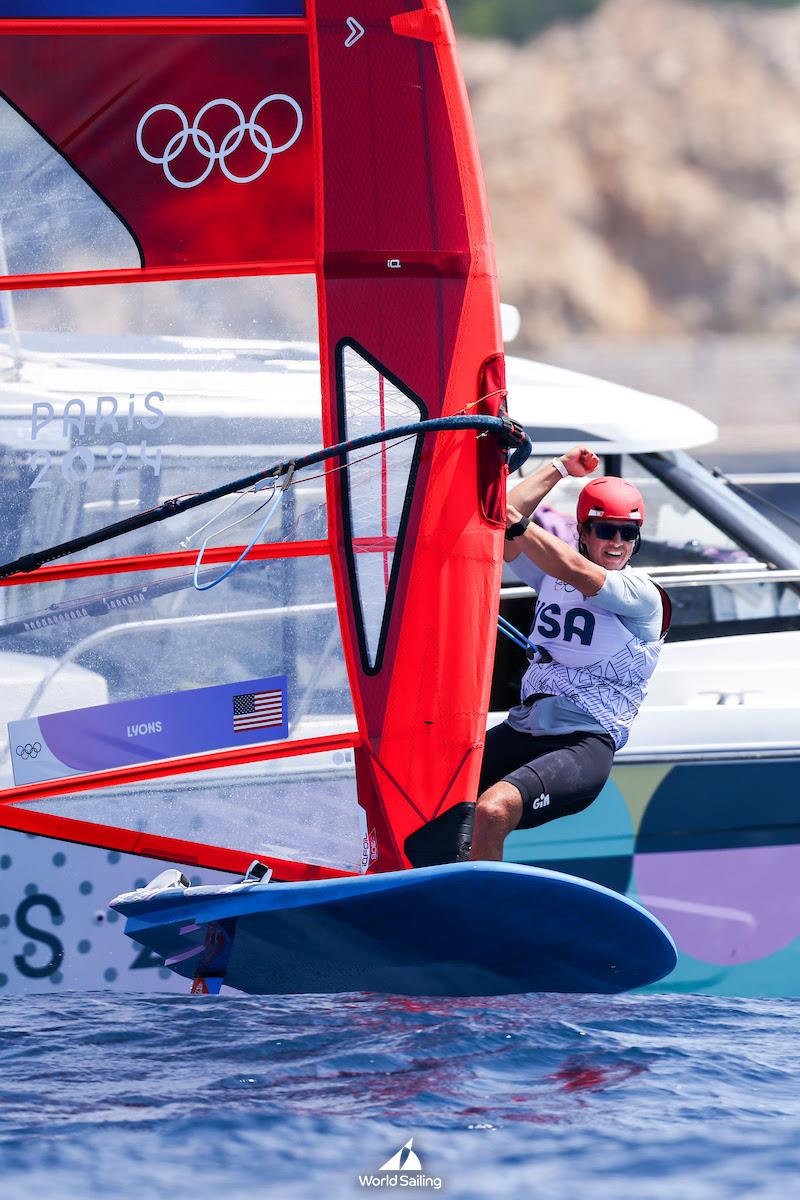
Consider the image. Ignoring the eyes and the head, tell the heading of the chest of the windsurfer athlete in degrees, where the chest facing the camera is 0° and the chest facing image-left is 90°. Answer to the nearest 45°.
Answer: approximately 45°
